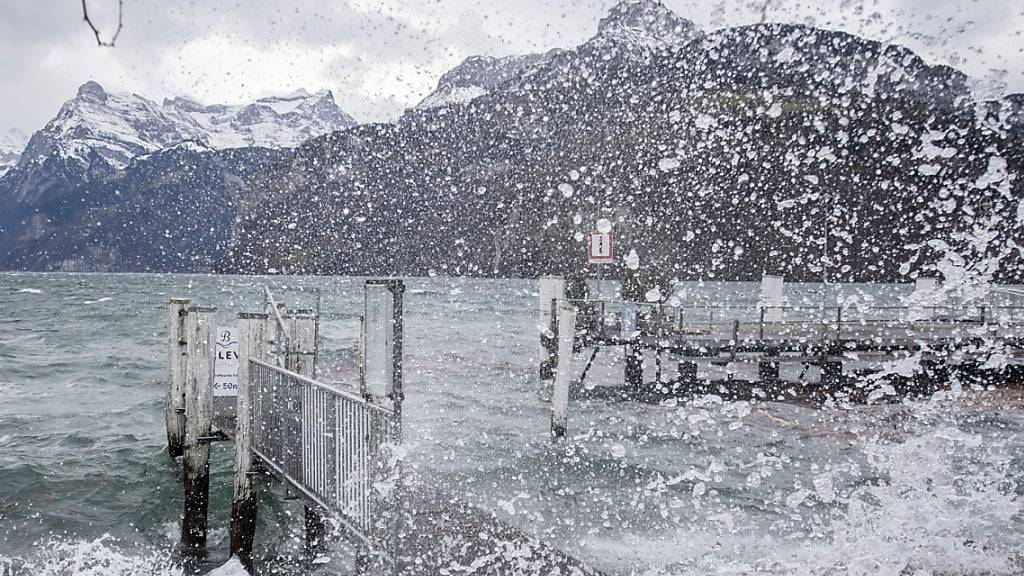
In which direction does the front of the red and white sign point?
toward the camera

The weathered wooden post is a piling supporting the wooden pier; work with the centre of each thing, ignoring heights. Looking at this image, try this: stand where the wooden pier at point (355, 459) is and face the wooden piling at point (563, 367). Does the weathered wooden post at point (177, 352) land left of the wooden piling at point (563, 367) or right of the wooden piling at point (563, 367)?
left

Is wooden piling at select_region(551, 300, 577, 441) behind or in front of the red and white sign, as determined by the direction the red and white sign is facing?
in front

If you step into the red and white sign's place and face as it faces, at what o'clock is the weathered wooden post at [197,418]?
The weathered wooden post is roughly at 1 o'clock from the red and white sign.

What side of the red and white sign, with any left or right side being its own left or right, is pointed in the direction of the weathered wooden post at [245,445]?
front

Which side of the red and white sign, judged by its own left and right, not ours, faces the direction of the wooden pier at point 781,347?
left

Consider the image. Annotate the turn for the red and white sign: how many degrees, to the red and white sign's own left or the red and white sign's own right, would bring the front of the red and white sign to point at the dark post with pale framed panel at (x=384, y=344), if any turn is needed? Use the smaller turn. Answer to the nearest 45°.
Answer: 0° — it already faces it

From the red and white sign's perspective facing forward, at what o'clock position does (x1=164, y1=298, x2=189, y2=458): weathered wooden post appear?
The weathered wooden post is roughly at 1 o'clock from the red and white sign.
